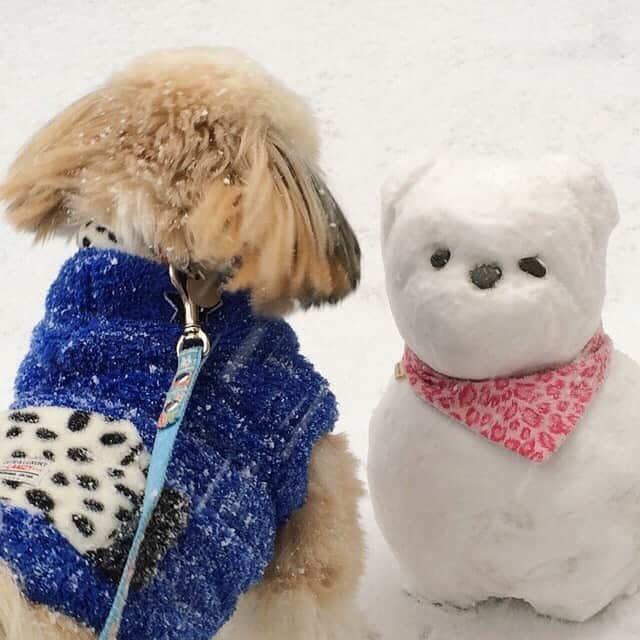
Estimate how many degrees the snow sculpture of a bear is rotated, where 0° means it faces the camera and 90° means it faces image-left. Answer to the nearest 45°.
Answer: approximately 0°

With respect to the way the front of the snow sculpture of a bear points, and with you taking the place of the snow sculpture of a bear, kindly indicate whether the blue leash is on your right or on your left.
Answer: on your right
